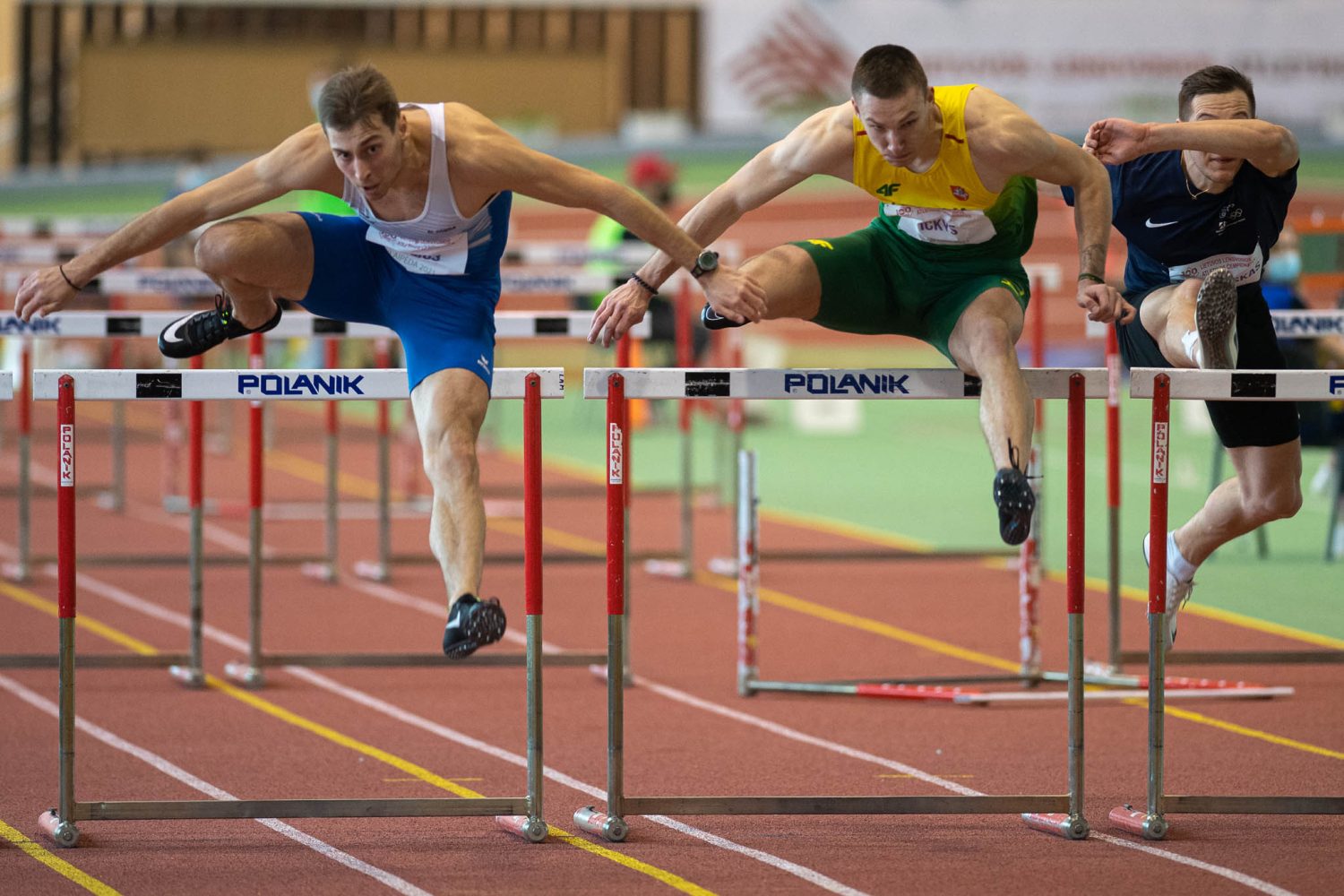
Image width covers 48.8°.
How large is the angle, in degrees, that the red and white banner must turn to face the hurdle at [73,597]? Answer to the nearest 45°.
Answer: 0° — it already faces it

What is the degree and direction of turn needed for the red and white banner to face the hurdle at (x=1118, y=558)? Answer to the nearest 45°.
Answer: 0° — it already faces it

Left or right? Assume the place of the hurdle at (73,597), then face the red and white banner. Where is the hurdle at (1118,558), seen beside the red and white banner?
right

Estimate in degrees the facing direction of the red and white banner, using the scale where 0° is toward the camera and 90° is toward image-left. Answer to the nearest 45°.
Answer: approximately 0°
